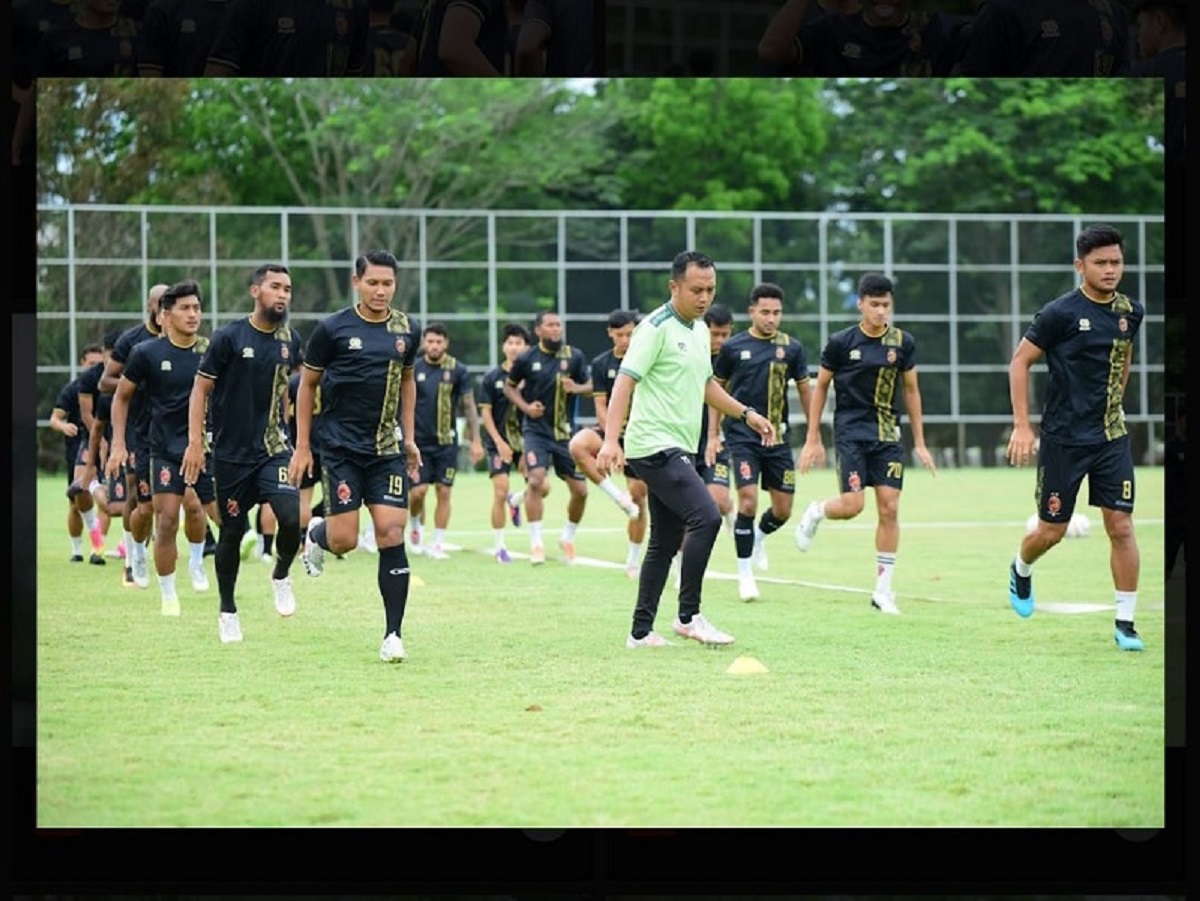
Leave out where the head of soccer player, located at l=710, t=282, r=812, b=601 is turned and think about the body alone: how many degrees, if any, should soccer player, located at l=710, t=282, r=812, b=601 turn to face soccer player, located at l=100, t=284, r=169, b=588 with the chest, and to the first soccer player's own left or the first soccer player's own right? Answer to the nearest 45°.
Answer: approximately 90° to the first soccer player's own right

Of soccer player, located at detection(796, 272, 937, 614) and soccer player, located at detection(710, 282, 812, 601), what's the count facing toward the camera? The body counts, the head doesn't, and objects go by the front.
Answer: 2

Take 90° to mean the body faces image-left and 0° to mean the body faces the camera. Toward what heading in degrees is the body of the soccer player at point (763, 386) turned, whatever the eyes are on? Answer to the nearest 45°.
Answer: approximately 0°

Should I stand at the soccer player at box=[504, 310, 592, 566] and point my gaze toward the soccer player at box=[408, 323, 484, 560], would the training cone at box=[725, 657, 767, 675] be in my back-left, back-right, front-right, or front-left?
back-left

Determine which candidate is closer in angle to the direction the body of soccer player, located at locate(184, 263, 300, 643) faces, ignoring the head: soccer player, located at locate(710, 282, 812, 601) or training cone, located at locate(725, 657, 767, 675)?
the training cone

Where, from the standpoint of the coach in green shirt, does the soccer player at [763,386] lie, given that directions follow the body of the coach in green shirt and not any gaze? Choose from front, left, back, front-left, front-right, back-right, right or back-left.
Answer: back-left
